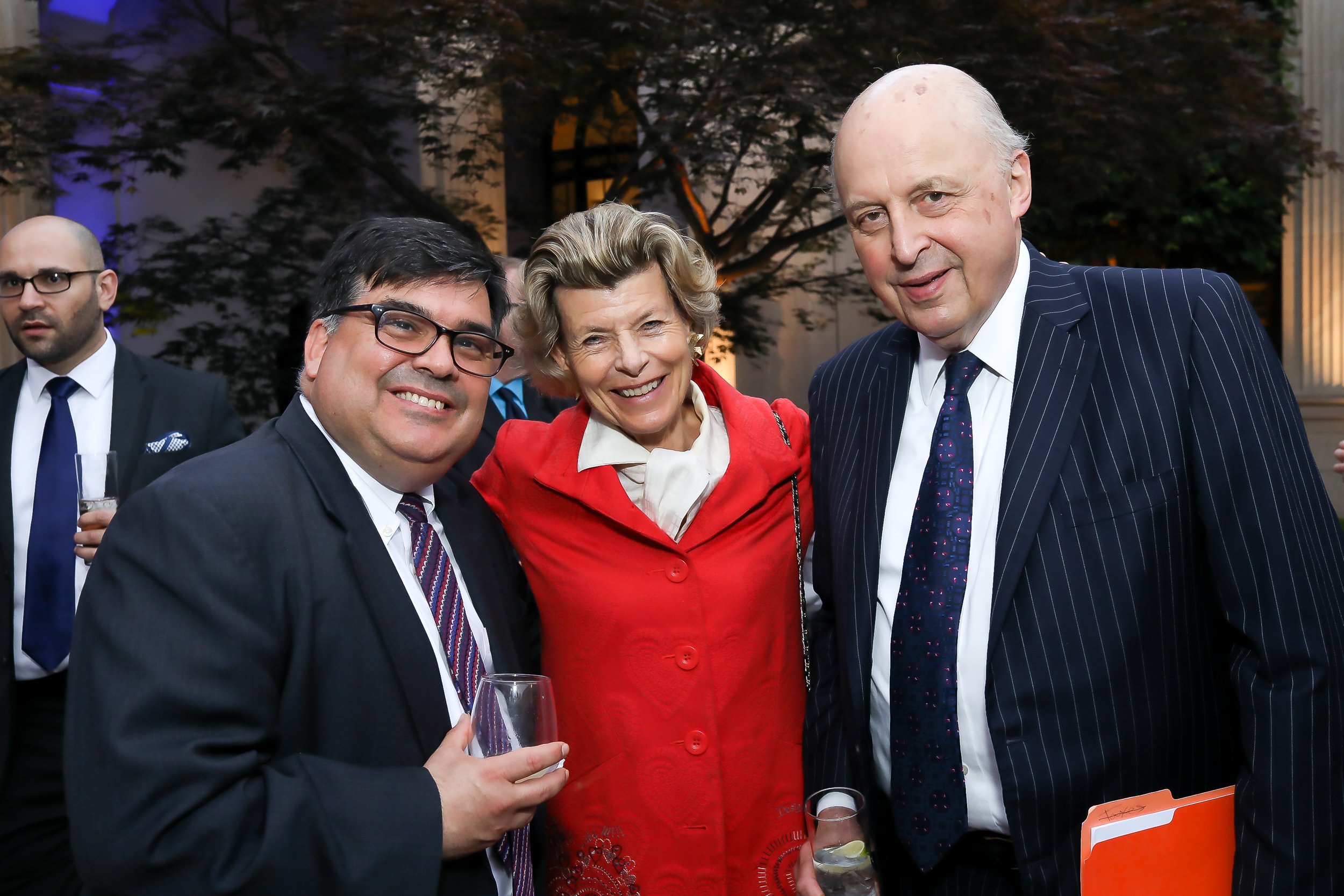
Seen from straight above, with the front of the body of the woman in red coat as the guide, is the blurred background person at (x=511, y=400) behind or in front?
behind

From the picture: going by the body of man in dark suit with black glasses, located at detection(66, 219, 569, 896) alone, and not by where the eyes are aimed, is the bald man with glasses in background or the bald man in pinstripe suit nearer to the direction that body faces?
the bald man in pinstripe suit

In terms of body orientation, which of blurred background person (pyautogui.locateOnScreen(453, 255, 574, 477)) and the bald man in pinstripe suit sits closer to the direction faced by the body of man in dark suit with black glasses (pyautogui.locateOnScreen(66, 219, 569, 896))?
the bald man in pinstripe suit

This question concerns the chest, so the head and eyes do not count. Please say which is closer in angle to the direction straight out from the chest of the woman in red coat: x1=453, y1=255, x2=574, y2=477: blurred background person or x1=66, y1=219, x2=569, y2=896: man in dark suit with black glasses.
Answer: the man in dark suit with black glasses

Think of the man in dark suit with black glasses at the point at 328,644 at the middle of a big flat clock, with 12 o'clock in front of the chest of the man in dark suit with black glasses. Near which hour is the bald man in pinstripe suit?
The bald man in pinstripe suit is roughly at 11 o'clock from the man in dark suit with black glasses.

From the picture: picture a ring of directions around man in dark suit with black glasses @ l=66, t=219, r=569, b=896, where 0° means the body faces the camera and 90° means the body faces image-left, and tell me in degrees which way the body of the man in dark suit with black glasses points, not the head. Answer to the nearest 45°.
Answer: approximately 315°
